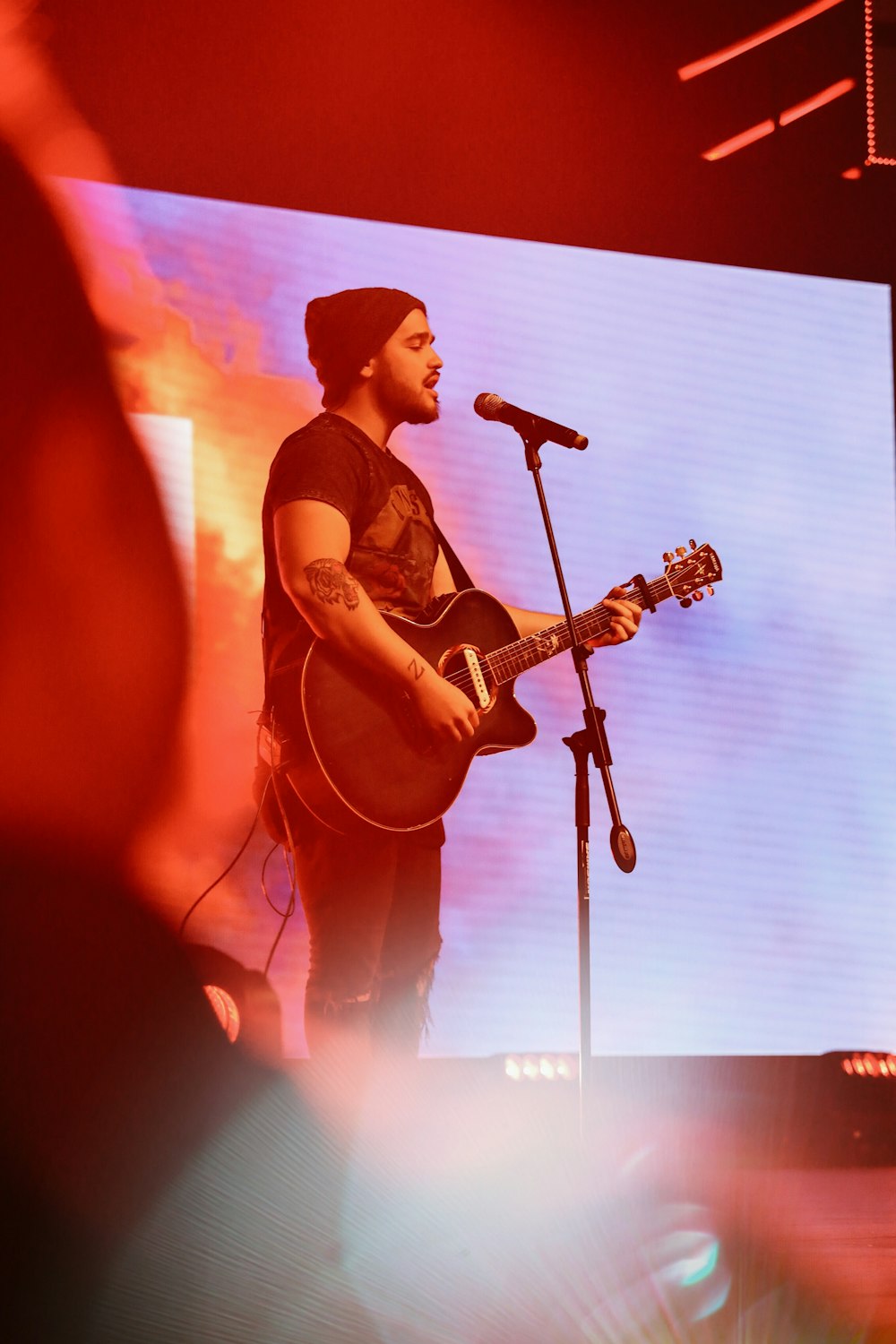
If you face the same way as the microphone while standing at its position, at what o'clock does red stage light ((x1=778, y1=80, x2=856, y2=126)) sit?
The red stage light is roughly at 4 o'clock from the microphone.

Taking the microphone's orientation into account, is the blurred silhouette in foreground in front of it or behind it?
in front

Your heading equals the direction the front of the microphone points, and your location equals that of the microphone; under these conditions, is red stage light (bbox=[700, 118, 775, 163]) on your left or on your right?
on your right

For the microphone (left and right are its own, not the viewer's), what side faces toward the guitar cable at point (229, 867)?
front

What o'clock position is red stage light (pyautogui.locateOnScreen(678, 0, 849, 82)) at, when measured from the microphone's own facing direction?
The red stage light is roughly at 4 o'clock from the microphone.

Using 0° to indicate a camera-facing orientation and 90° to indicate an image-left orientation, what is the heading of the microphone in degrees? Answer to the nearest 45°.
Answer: approximately 90°

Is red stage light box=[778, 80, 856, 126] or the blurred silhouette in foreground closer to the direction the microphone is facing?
the blurred silhouette in foreground

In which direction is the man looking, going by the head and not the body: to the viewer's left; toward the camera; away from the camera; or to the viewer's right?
to the viewer's right

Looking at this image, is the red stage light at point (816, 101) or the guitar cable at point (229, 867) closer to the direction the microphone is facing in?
the guitar cable
